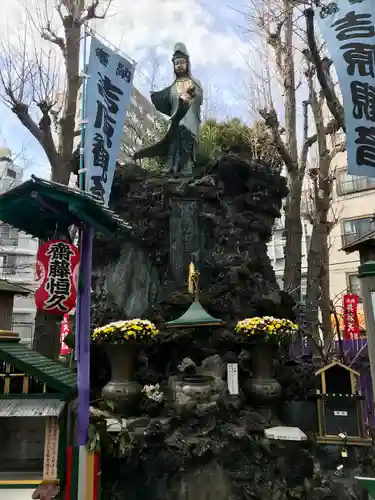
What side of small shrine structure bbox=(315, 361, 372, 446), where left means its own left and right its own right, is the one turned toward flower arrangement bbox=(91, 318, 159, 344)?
right

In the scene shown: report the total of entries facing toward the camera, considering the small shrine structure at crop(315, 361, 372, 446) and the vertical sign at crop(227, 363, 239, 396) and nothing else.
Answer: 2

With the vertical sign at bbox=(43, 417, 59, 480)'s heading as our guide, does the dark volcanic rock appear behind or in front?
behind

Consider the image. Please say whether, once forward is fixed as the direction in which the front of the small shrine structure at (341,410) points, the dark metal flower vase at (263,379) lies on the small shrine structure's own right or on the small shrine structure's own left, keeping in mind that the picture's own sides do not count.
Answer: on the small shrine structure's own right

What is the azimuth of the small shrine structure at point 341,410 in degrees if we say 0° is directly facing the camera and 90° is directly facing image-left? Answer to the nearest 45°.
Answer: approximately 0°
